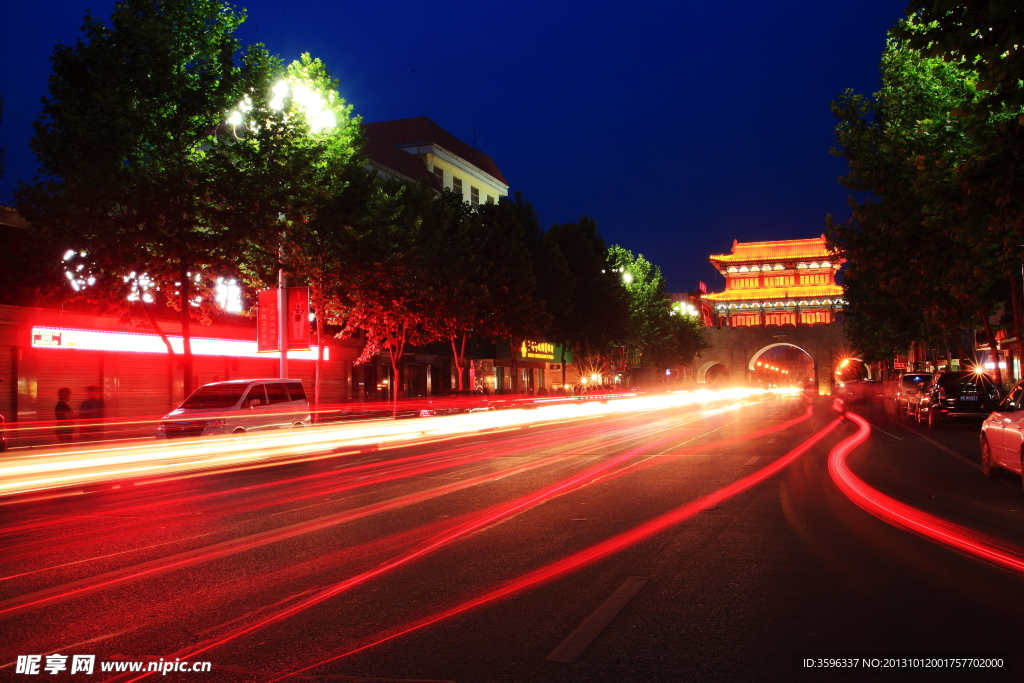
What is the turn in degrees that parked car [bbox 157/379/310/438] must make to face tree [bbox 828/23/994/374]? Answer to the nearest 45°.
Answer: approximately 135° to its left

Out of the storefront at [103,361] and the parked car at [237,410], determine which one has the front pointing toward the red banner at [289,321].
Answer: the storefront

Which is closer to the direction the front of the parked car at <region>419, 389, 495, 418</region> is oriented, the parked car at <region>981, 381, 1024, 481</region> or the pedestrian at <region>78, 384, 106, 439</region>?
the pedestrian

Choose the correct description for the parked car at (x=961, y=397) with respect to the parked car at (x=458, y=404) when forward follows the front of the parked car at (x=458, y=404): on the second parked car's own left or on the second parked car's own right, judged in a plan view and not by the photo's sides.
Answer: on the second parked car's own left

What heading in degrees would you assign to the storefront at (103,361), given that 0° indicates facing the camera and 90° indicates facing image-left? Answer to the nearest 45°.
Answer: approximately 315°

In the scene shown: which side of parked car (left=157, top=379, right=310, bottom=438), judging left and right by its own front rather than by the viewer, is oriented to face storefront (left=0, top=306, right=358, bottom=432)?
right
